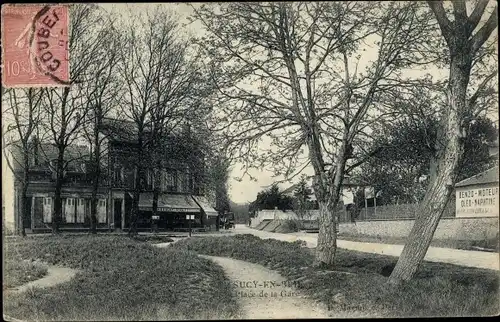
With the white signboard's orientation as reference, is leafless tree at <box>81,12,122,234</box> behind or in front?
in front

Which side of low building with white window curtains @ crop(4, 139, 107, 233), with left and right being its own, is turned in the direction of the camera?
front

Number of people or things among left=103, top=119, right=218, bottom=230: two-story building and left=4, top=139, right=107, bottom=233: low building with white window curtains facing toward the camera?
2

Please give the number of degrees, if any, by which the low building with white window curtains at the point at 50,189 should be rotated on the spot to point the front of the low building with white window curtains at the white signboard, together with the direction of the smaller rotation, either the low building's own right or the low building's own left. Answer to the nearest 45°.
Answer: approximately 90° to the low building's own left

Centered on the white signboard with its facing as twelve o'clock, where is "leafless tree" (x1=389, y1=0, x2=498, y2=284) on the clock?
The leafless tree is roughly at 12 o'clock from the white signboard.

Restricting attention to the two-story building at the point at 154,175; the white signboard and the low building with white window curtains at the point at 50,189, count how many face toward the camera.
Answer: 3

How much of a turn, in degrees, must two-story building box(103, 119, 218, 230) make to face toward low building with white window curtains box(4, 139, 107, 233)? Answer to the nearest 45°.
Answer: approximately 90° to its right

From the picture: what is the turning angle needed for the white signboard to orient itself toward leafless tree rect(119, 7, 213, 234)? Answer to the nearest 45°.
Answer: approximately 45° to its right

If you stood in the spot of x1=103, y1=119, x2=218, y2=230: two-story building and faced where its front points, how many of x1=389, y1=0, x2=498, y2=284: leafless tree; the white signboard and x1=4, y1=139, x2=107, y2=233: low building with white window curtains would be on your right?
1

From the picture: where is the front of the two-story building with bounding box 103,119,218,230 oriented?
toward the camera

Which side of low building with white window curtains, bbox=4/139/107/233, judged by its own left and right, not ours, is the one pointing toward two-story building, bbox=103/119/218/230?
left
